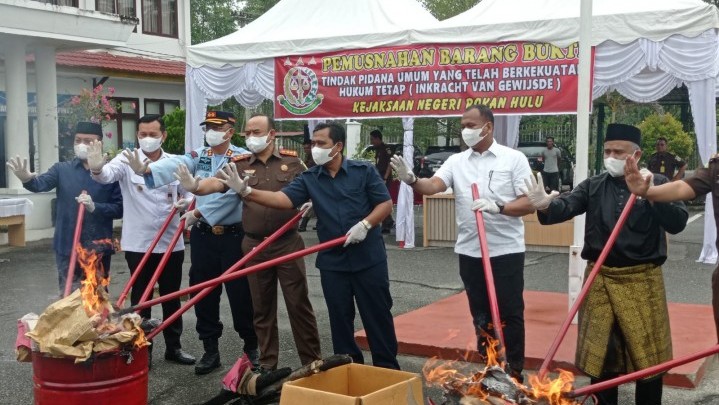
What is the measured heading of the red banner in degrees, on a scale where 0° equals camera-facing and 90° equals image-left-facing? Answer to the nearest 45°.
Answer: approximately 0°

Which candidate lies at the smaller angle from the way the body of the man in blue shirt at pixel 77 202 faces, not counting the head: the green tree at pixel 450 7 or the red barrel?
the red barrel

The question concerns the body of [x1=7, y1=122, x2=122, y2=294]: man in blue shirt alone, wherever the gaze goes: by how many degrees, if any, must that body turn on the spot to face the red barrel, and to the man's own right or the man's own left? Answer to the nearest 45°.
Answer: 0° — they already face it

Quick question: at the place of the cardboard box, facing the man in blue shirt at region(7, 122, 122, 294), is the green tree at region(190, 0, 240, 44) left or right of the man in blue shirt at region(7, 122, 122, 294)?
right

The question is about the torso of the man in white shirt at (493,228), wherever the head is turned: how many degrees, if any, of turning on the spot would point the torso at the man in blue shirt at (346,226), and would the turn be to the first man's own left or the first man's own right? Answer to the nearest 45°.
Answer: approximately 45° to the first man's own right

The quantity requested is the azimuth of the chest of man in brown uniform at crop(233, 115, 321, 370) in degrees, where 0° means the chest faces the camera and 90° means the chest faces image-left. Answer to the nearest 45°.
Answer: approximately 45°

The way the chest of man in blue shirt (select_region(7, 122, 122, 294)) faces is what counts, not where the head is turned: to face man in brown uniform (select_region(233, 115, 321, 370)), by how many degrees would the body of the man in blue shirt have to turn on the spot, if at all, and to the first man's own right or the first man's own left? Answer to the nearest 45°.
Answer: approximately 45° to the first man's own left

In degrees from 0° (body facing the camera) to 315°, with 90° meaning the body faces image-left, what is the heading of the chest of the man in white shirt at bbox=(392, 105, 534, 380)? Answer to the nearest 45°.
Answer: approximately 45°

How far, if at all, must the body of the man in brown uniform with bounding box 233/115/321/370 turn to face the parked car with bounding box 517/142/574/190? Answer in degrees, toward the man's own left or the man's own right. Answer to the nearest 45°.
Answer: approximately 180°

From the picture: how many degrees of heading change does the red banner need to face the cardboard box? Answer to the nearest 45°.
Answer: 0° — it already faces it

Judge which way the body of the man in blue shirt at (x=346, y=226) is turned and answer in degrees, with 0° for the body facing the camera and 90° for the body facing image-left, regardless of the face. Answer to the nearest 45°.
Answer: approximately 45°

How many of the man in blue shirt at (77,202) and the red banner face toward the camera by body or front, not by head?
2
